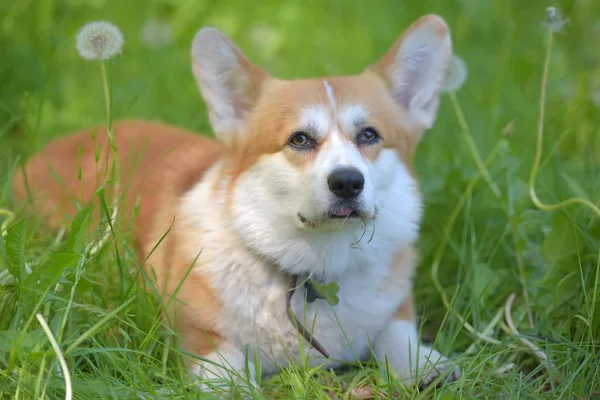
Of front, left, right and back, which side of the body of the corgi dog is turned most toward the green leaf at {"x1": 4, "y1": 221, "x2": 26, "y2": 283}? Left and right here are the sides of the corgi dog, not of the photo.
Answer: right

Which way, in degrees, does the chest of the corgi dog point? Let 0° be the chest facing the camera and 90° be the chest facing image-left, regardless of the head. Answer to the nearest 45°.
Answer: approximately 315°

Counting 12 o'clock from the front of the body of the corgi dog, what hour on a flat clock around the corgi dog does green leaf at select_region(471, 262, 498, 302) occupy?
The green leaf is roughly at 10 o'clock from the corgi dog.

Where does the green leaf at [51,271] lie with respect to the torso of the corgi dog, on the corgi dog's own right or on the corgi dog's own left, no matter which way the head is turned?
on the corgi dog's own right

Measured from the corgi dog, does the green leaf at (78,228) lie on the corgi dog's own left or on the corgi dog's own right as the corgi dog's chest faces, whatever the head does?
on the corgi dog's own right

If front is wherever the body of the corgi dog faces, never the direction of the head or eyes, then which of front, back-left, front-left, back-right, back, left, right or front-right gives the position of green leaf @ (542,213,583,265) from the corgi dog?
front-left
